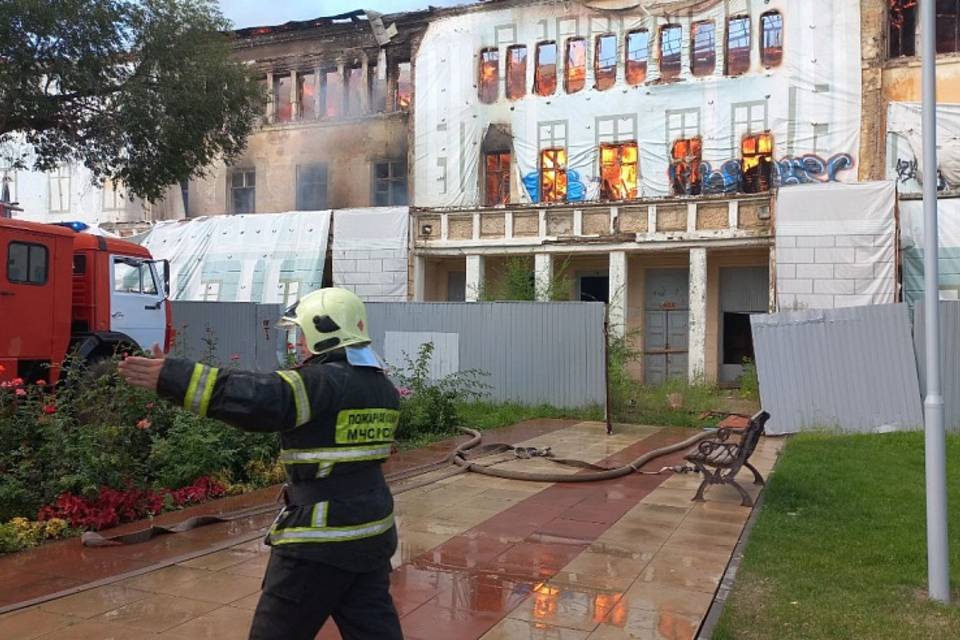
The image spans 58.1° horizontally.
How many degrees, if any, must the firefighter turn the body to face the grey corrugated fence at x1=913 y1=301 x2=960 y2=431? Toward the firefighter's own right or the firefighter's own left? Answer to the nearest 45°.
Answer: approximately 90° to the firefighter's own right

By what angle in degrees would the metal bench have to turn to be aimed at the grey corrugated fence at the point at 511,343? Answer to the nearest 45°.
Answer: approximately 45° to its right

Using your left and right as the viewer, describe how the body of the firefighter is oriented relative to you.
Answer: facing away from the viewer and to the left of the viewer

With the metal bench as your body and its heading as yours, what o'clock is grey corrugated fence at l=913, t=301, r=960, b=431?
The grey corrugated fence is roughly at 4 o'clock from the metal bench.

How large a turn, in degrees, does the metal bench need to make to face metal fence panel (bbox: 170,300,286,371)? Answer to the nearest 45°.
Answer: approximately 45° to its right

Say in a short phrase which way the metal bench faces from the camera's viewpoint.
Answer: facing to the left of the viewer

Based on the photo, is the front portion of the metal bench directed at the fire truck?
yes

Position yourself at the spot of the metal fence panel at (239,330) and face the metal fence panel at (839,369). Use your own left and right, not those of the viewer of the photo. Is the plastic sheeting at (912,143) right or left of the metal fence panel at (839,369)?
left

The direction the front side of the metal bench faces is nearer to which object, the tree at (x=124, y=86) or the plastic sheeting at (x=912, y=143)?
the tree
